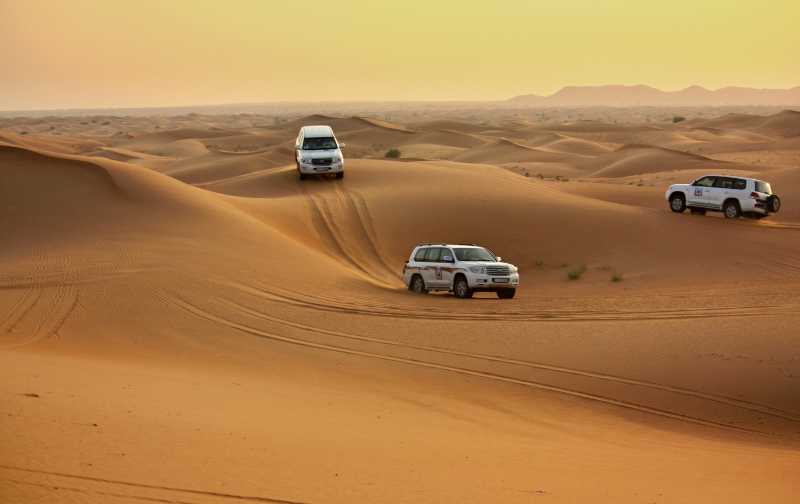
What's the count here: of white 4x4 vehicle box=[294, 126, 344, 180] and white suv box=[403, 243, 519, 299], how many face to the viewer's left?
0

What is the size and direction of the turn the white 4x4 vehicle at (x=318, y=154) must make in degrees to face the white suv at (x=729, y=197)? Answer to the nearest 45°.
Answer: approximately 45° to its left

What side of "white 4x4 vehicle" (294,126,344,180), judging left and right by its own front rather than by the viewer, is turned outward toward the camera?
front

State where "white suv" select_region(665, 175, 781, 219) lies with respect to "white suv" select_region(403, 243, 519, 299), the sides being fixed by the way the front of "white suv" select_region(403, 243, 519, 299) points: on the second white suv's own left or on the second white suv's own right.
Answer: on the second white suv's own left

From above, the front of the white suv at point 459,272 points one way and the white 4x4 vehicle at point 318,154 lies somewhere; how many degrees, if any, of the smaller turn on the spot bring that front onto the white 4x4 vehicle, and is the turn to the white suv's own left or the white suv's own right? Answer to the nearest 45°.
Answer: approximately 135° to the white suv's own left

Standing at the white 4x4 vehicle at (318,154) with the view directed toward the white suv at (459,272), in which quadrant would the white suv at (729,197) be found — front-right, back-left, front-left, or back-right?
front-left

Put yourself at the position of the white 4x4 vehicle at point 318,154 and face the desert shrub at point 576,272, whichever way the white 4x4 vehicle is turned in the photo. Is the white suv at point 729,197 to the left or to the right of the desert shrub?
left

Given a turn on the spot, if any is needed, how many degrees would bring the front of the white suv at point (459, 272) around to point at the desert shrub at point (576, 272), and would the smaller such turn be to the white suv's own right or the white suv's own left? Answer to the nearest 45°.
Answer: approximately 90° to the white suv's own left

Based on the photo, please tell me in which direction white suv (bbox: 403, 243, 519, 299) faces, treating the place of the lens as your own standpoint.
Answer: facing the viewer and to the right of the viewer

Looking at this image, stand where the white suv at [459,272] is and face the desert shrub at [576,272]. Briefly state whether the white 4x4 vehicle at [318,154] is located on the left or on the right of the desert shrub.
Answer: left

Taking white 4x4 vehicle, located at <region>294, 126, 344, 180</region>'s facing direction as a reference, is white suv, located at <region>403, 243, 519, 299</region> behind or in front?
in front
